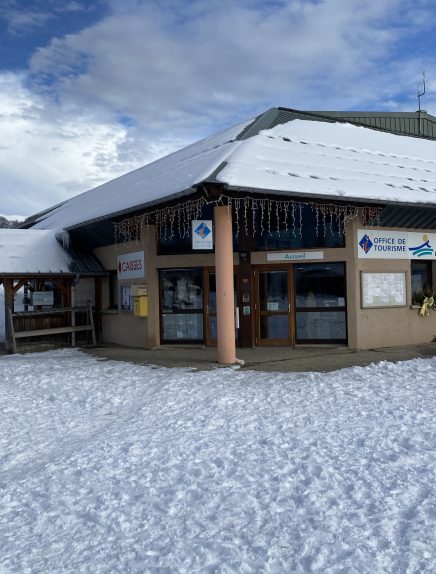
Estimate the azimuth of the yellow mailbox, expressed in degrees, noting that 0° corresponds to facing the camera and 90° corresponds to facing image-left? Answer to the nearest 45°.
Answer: approximately 45°

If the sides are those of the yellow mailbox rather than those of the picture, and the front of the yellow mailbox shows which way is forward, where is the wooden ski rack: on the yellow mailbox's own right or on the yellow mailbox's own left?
on the yellow mailbox's own right

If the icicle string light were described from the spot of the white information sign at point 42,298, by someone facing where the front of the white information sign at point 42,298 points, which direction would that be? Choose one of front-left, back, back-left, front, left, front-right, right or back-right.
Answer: front-left

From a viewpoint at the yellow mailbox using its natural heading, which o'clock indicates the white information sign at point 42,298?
The white information sign is roughly at 3 o'clock from the yellow mailbox.

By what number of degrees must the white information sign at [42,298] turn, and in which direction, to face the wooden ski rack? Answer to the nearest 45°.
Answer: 0° — it already faces it

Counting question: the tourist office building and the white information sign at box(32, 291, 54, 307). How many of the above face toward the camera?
2

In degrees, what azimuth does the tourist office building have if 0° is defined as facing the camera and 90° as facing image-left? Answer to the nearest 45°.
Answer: approximately 0°

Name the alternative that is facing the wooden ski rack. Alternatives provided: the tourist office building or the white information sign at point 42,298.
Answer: the white information sign
